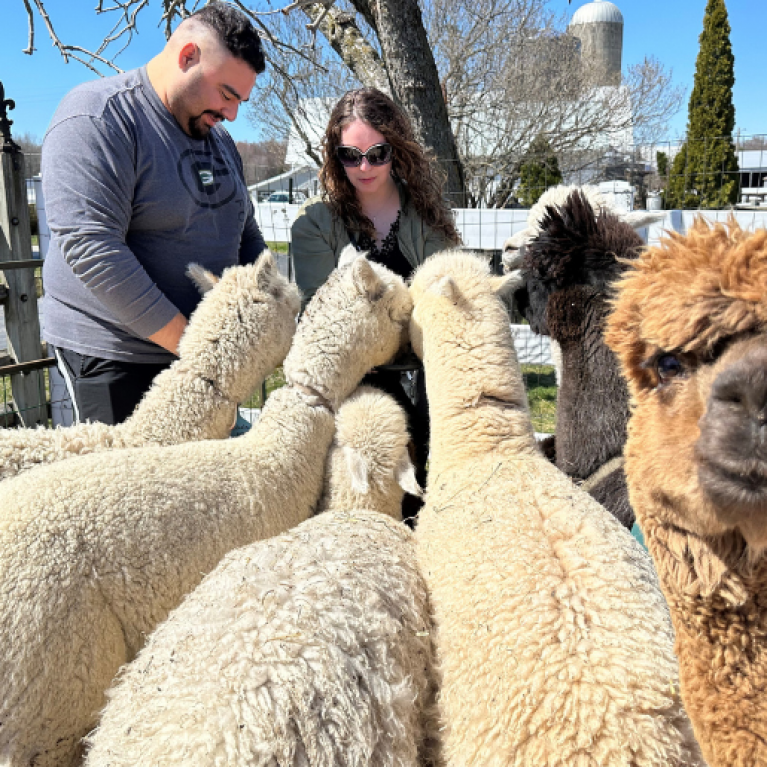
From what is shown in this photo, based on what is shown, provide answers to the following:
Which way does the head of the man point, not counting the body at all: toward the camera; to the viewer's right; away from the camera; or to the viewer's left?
to the viewer's right

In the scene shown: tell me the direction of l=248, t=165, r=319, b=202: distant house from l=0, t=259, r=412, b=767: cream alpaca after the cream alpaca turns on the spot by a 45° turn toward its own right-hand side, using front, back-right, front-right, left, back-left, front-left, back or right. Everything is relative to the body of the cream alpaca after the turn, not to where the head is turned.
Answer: left

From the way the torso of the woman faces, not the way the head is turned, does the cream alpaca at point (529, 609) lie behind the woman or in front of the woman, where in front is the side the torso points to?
in front

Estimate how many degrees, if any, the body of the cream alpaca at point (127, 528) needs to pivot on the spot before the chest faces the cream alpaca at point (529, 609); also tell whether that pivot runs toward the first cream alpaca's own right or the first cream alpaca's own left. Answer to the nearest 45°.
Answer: approximately 90° to the first cream alpaca's own right

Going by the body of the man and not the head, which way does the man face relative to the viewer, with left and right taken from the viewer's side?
facing the viewer and to the right of the viewer

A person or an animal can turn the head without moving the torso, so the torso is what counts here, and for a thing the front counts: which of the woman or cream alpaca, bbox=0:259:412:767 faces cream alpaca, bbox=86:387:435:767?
the woman

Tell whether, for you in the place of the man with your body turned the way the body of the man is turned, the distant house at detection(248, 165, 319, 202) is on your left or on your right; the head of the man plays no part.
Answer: on your left

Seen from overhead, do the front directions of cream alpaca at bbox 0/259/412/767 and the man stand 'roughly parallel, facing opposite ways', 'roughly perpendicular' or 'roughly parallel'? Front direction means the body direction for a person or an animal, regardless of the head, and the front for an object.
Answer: roughly perpendicular
